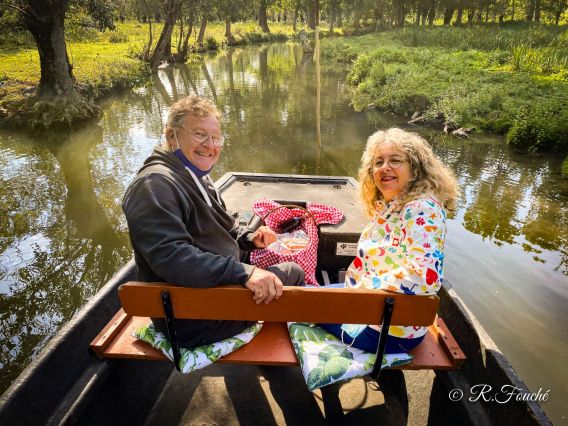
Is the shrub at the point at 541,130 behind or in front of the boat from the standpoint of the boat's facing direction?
in front

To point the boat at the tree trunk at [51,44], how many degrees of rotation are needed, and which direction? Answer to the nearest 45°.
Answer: approximately 45° to its left

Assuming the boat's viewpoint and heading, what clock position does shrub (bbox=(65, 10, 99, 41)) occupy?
The shrub is roughly at 11 o'clock from the boat.

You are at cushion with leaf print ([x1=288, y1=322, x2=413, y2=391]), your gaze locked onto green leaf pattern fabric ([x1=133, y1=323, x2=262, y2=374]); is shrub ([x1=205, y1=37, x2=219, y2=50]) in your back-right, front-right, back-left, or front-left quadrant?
front-right

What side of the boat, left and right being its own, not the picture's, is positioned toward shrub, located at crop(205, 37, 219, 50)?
front

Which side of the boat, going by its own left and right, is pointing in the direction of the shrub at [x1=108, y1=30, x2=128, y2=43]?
front

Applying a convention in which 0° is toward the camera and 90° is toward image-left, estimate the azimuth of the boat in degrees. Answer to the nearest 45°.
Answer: approximately 180°
